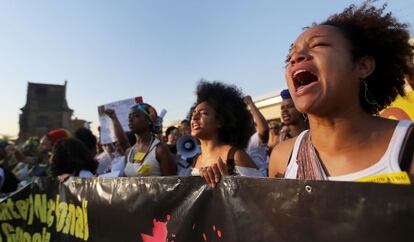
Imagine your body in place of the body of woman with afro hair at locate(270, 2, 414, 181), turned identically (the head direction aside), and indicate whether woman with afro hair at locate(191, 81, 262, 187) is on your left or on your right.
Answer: on your right

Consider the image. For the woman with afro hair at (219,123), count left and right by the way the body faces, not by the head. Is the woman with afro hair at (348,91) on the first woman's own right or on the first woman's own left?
on the first woman's own left

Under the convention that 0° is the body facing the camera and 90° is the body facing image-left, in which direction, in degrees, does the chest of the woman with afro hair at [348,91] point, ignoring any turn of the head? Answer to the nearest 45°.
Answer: approximately 45°

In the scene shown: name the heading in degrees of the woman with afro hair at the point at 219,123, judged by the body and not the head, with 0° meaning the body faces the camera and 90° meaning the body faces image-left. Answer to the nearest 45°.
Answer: approximately 45°

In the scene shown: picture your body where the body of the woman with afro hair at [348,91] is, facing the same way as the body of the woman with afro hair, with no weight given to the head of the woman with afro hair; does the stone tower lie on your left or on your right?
on your right
